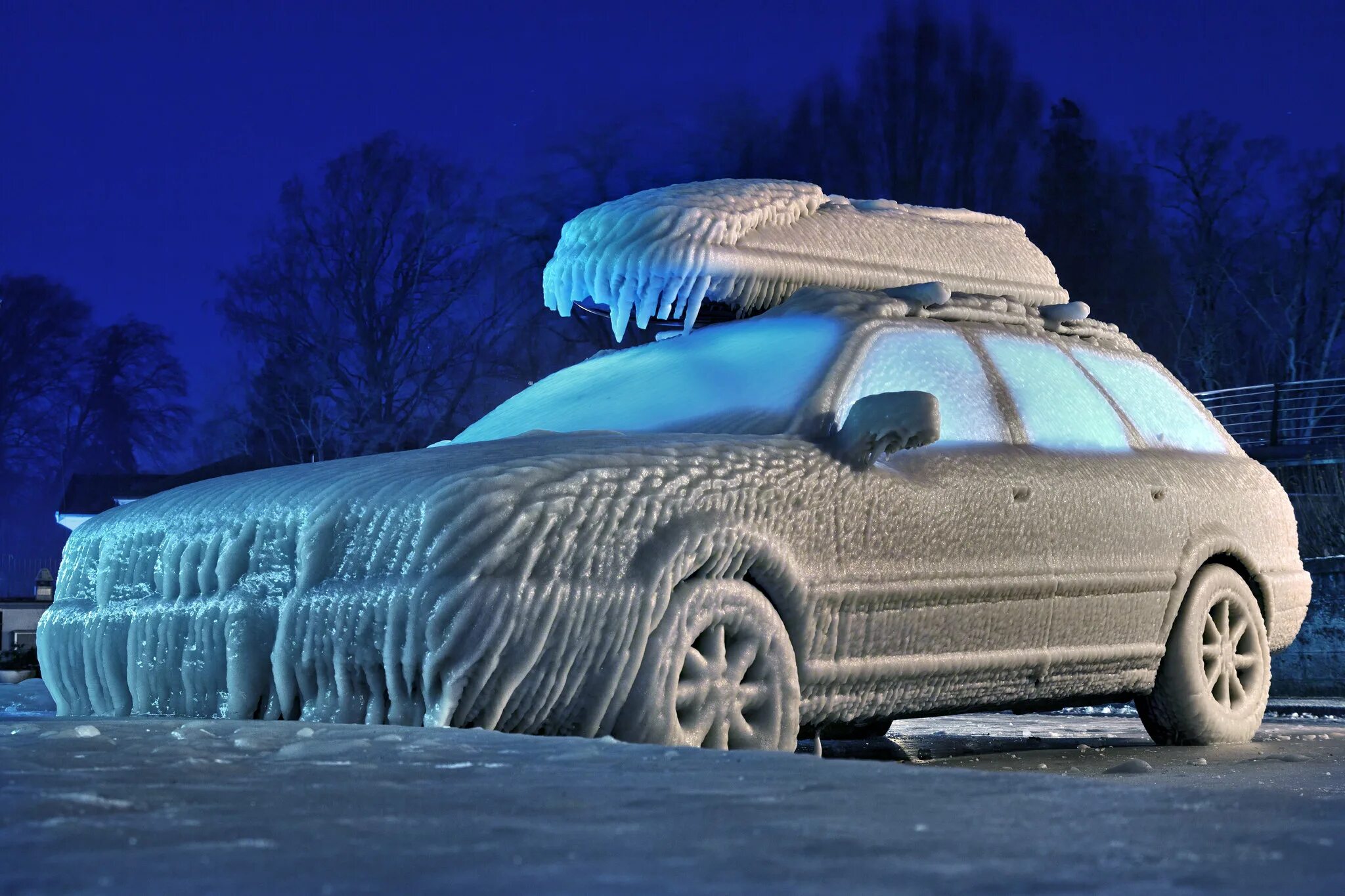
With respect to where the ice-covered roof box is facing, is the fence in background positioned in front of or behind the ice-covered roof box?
behind

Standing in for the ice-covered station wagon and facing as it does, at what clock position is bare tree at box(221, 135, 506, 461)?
The bare tree is roughly at 4 o'clock from the ice-covered station wagon.

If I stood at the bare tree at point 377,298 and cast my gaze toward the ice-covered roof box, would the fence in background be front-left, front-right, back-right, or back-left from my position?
front-left

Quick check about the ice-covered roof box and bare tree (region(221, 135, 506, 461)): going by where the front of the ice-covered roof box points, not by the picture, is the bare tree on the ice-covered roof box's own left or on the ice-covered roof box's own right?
on the ice-covered roof box's own right

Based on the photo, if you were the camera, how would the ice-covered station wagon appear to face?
facing the viewer and to the left of the viewer
